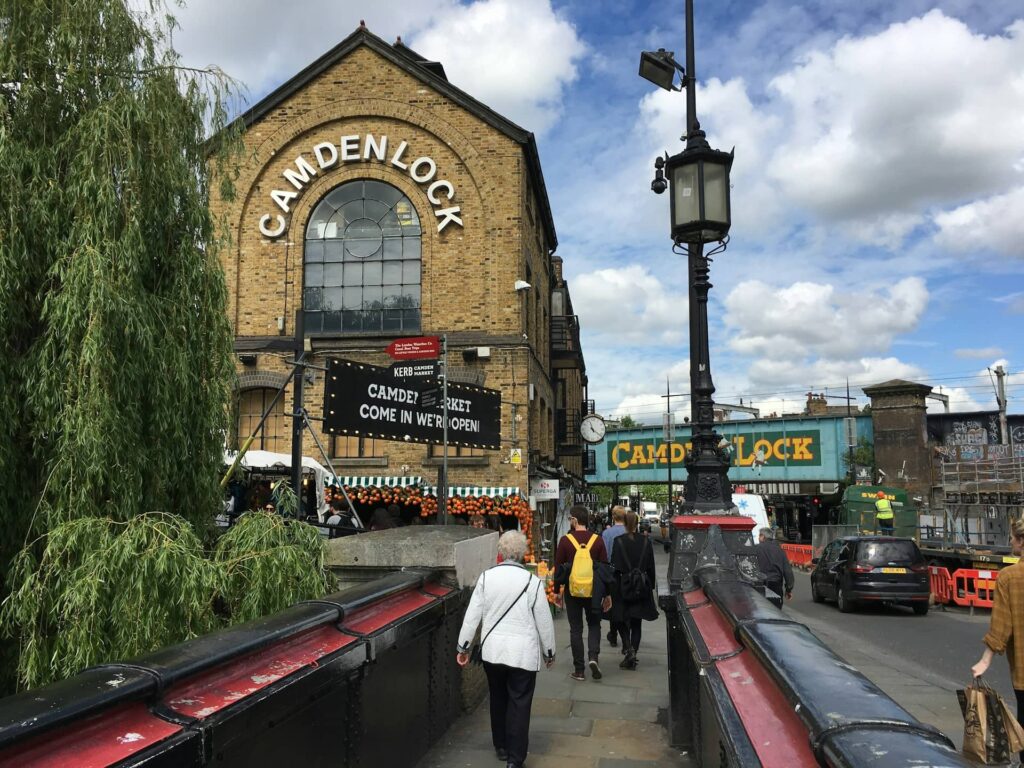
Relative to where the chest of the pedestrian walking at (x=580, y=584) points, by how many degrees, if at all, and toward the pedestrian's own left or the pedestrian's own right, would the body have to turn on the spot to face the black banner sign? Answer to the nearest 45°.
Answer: approximately 45° to the pedestrian's own left

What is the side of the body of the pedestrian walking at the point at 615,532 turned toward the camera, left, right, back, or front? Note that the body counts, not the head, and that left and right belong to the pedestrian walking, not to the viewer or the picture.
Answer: back

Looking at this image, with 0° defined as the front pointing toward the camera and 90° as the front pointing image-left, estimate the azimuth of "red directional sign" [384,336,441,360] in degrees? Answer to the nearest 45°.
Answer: approximately 0°

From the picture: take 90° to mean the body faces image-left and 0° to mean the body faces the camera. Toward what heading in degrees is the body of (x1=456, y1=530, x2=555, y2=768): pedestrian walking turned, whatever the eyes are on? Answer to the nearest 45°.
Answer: approximately 180°

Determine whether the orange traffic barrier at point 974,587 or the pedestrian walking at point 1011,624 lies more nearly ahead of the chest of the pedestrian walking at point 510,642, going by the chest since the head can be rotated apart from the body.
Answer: the orange traffic barrier

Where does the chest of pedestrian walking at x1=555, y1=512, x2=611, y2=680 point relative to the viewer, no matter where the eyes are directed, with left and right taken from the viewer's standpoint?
facing away from the viewer

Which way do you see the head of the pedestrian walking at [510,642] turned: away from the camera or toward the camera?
away from the camera

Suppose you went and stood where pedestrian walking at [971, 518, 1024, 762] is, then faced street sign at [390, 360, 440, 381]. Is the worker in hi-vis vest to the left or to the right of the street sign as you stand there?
right

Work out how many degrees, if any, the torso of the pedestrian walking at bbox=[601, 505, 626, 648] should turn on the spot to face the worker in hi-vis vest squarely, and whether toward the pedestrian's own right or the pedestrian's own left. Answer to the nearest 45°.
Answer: approximately 45° to the pedestrian's own right

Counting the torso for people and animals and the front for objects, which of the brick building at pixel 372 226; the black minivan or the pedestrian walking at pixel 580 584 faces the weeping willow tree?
the brick building

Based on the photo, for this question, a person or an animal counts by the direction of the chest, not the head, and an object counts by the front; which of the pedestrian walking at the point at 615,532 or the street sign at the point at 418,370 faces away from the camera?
the pedestrian walking

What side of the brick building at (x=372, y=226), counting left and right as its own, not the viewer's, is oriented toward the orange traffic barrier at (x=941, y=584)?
left
